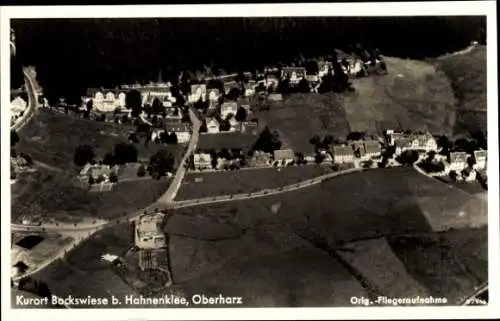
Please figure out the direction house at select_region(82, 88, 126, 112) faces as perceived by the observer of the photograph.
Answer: facing the viewer
